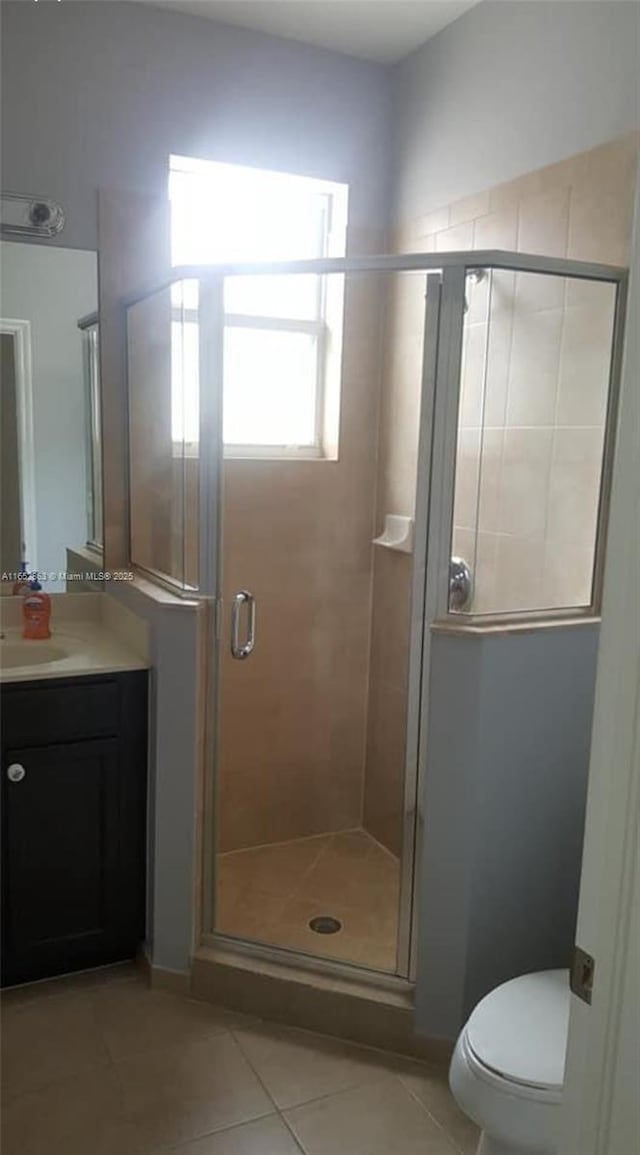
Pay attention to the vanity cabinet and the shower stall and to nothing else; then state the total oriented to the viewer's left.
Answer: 0

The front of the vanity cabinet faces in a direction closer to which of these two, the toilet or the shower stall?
the toilet

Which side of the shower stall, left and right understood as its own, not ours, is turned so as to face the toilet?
front

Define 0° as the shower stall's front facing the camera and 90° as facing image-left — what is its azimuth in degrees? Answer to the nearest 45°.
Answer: approximately 0°

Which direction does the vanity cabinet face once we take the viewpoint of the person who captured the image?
facing the viewer and to the right of the viewer

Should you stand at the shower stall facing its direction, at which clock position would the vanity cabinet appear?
The vanity cabinet is roughly at 2 o'clock from the shower stall.

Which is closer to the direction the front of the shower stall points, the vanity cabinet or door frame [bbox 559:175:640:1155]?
the door frame

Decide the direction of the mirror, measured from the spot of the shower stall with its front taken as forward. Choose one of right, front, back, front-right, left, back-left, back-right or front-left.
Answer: right

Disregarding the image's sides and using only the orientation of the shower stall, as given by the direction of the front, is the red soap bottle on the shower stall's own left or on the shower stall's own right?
on the shower stall's own right

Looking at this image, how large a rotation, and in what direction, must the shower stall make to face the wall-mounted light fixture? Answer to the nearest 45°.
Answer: approximately 90° to its right
